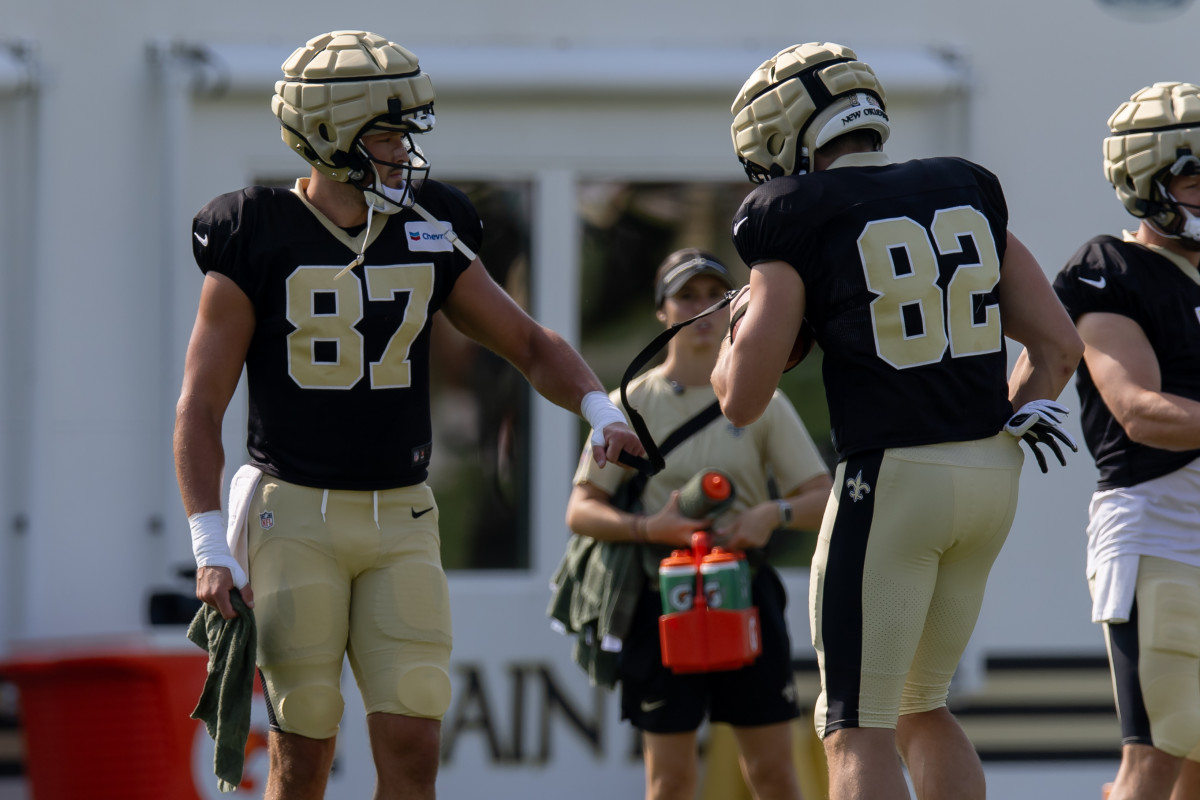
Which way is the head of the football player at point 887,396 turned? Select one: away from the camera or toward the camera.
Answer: away from the camera

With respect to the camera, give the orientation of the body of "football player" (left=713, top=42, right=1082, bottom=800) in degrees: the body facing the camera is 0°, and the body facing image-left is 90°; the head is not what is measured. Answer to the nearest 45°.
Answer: approximately 135°

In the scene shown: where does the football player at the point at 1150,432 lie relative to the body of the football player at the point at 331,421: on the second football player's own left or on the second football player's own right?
on the second football player's own left

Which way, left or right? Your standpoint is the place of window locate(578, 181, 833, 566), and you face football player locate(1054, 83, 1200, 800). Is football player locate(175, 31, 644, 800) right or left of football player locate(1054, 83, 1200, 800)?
right

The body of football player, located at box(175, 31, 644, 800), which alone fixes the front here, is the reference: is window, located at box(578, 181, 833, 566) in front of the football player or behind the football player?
behind

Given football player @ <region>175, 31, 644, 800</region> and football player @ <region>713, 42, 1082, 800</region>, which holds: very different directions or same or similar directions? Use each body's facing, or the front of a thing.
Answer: very different directions

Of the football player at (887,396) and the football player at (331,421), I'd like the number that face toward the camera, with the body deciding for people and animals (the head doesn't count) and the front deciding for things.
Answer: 1

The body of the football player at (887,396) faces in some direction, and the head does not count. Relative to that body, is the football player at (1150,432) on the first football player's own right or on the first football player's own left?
on the first football player's own right

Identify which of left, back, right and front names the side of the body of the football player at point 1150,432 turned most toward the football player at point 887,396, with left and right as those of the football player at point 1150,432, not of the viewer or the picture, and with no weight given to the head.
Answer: right
